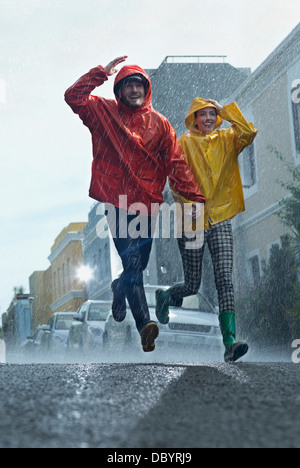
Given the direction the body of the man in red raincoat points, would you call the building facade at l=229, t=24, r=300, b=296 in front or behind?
behind

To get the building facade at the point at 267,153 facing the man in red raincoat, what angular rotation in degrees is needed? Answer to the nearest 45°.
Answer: approximately 45° to its left

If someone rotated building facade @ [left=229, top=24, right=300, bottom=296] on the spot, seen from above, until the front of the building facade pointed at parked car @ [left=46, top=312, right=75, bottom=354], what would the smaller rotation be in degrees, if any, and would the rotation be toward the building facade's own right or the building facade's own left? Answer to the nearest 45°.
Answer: approximately 45° to the building facade's own right

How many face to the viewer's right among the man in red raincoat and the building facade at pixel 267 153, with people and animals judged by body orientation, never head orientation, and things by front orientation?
0

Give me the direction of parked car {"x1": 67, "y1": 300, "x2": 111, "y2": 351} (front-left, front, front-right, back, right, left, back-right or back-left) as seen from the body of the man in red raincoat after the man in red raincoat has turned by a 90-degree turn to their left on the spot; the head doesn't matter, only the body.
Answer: left

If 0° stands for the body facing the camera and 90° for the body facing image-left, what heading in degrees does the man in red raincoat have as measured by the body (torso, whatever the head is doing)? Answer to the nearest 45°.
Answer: approximately 0°

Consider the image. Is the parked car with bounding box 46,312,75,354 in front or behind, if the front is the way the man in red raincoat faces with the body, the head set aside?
behind
